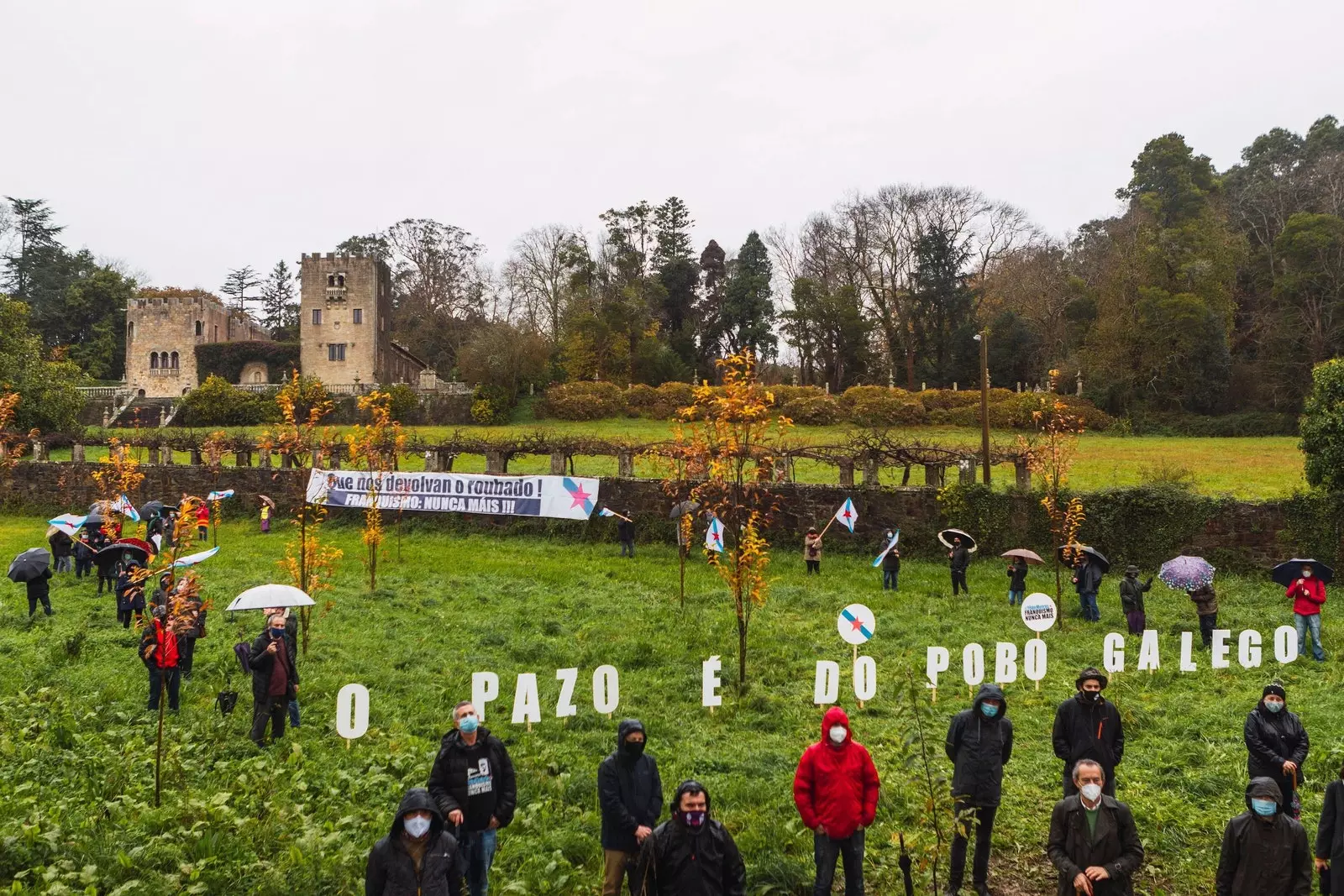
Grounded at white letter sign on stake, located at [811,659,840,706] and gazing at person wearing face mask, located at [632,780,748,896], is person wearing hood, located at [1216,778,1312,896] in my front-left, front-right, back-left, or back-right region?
front-left

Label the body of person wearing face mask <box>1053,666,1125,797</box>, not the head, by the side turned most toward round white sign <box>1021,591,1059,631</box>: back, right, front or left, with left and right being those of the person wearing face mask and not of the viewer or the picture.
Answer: back

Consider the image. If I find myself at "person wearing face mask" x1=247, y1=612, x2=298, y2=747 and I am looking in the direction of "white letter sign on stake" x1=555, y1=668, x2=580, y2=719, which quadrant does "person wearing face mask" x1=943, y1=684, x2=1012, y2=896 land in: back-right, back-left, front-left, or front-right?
front-right

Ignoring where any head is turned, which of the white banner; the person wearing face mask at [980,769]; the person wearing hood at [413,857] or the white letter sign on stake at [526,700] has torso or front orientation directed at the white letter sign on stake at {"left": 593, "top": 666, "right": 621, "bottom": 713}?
the white banner

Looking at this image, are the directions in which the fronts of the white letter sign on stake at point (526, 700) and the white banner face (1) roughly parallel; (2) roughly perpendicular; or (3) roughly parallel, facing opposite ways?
roughly parallel

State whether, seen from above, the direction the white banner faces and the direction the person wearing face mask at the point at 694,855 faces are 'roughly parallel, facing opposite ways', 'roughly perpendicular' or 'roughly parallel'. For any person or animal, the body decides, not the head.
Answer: roughly parallel

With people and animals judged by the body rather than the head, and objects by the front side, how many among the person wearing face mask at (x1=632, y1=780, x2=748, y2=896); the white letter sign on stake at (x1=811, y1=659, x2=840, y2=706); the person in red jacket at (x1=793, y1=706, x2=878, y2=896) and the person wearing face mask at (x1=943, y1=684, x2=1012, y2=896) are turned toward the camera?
4

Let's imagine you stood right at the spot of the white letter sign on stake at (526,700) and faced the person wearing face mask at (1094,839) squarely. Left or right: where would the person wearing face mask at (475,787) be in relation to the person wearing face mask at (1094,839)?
right

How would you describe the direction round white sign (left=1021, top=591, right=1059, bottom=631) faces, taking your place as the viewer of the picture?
facing the viewer

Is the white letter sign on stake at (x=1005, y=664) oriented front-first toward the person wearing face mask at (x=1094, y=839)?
yes

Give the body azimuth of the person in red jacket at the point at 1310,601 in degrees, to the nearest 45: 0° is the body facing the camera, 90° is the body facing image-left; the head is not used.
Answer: approximately 0°

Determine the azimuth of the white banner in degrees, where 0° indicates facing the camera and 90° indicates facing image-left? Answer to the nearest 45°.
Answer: approximately 0°

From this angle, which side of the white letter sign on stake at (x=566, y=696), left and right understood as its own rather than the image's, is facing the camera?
front

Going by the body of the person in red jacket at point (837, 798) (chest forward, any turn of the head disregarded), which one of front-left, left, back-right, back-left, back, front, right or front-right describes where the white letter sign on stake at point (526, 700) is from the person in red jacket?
back-right

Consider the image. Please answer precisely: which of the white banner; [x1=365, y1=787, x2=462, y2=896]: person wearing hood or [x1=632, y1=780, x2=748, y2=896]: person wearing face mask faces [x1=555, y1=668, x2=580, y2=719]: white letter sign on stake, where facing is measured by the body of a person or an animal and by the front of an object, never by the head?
the white banner

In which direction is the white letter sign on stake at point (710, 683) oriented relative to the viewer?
toward the camera
